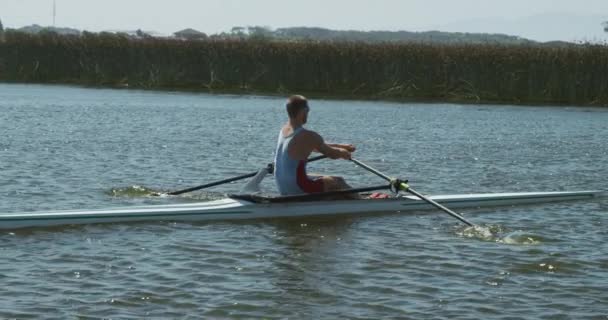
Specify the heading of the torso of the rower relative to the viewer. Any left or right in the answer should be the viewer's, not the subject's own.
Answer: facing away from the viewer and to the right of the viewer

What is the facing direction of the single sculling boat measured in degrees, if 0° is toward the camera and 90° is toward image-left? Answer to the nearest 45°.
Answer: approximately 45°

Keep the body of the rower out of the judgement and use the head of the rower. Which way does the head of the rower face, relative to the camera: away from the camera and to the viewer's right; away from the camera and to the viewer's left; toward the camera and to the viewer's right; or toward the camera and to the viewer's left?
away from the camera and to the viewer's right
